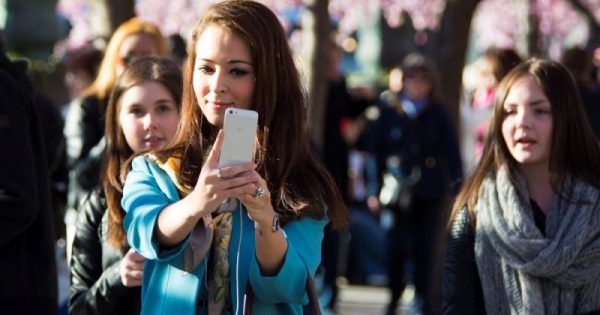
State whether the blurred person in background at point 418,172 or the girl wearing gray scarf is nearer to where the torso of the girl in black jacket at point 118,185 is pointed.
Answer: the girl wearing gray scarf

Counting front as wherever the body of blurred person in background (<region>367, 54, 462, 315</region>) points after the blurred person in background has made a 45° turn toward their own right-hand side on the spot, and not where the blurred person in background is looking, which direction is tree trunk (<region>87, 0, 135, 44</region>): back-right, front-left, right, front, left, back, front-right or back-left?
front-right

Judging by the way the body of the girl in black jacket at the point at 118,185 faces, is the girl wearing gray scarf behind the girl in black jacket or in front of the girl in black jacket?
in front

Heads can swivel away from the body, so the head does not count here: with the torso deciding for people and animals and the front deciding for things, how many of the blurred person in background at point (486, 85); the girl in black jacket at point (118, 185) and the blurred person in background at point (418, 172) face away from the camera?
0

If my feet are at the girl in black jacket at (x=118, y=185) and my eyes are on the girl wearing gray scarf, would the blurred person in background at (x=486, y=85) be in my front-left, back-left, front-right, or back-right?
front-left

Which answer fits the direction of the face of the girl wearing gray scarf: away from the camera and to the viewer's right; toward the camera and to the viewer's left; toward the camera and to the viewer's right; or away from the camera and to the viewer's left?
toward the camera and to the viewer's left

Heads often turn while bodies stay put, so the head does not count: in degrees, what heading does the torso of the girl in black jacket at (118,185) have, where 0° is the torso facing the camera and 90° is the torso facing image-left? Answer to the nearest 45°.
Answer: approximately 315°

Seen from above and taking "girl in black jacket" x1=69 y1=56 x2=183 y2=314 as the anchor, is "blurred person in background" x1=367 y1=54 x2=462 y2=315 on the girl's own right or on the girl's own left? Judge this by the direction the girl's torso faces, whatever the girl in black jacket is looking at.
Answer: on the girl's own left

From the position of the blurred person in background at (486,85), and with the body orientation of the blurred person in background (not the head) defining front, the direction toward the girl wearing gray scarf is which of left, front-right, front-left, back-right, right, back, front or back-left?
front-left

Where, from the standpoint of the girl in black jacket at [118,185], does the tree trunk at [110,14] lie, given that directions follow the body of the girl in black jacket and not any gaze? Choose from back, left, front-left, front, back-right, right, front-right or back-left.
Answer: back-left

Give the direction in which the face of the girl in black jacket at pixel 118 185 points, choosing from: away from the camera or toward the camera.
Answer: toward the camera

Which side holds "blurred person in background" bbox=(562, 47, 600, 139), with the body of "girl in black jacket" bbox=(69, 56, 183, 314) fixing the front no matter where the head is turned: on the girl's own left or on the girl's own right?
on the girl's own left

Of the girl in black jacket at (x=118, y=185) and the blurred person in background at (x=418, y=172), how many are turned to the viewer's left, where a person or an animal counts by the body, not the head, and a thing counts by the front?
0

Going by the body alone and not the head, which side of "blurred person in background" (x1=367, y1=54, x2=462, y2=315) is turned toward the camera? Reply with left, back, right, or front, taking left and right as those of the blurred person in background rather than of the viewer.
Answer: front

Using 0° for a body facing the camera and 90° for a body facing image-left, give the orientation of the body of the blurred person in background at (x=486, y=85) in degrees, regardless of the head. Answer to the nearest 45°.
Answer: approximately 45°
